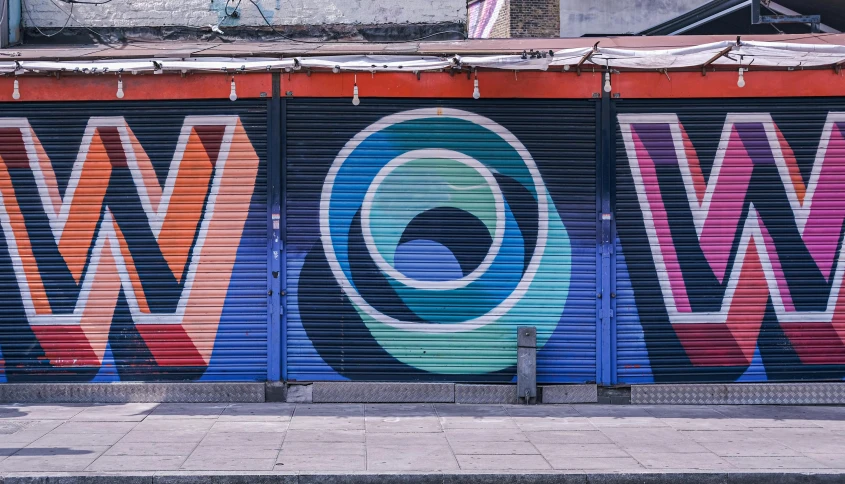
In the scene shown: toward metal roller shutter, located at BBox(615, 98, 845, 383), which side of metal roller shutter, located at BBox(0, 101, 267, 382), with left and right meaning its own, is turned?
left

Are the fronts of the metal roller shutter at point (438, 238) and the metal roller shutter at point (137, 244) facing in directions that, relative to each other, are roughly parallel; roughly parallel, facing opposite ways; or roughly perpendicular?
roughly parallel

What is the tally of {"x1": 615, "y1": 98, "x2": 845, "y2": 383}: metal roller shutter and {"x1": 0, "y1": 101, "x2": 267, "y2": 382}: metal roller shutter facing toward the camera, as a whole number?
2

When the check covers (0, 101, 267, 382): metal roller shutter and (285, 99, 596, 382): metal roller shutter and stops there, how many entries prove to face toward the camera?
2

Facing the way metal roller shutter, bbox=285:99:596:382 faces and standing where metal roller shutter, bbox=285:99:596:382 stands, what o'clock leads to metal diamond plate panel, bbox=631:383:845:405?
The metal diamond plate panel is roughly at 9 o'clock from the metal roller shutter.

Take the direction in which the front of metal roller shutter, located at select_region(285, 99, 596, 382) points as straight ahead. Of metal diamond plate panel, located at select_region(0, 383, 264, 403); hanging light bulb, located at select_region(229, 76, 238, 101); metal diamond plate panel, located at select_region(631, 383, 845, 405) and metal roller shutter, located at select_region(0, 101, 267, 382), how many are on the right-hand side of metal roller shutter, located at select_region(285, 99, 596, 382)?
3

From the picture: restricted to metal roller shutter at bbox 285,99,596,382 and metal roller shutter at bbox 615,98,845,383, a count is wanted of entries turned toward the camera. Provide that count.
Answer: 2

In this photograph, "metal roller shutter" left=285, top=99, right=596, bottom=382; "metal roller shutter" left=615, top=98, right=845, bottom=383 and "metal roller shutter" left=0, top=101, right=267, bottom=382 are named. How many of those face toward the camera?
3

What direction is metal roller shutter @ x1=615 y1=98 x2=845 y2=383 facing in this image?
toward the camera

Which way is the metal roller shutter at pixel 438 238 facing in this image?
toward the camera

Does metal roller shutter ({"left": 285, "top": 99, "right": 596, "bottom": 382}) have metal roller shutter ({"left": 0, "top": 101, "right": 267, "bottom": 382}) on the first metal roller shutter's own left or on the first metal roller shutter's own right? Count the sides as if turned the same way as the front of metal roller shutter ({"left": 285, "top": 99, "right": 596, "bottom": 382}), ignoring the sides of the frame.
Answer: on the first metal roller shutter's own right
